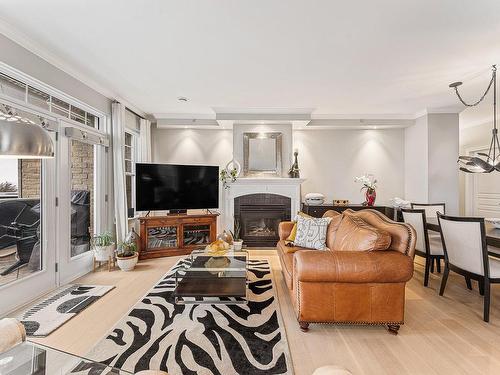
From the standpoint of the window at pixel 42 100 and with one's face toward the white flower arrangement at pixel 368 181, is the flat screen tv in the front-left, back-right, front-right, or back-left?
front-left

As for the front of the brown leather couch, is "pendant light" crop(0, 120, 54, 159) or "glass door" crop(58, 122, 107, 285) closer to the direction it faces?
the glass door

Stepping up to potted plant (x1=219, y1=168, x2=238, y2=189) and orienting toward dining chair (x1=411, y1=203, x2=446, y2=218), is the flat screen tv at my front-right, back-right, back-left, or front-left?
back-right

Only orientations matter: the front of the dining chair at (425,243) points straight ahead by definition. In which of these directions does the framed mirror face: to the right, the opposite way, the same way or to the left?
to the right

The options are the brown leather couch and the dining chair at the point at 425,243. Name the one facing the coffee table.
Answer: the brown leather couch

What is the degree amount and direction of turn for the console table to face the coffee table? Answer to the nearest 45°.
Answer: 0° — it already faces it

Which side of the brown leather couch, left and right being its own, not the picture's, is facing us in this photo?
left

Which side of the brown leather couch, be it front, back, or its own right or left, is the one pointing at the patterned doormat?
front

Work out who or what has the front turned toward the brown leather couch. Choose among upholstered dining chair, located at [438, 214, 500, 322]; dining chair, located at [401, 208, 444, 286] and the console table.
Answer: the console table

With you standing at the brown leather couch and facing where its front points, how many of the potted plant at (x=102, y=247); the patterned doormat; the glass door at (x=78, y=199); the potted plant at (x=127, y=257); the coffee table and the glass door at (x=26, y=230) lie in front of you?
6

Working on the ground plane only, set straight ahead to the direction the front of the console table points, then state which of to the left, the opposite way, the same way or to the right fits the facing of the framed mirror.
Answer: the same way

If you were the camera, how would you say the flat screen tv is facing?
facing the viewer and to the right of the viewer

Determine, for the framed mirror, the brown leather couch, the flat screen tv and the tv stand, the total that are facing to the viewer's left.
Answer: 1

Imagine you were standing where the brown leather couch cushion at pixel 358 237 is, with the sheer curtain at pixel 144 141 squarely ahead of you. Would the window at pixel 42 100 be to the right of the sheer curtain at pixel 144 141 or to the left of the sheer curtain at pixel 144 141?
left

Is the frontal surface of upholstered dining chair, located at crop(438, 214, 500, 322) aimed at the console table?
no

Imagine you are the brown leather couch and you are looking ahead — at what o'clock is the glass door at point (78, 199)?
The glass door is roughly at 12 o'clock from the brown leather couch.

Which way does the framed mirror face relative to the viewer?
toward the camera
